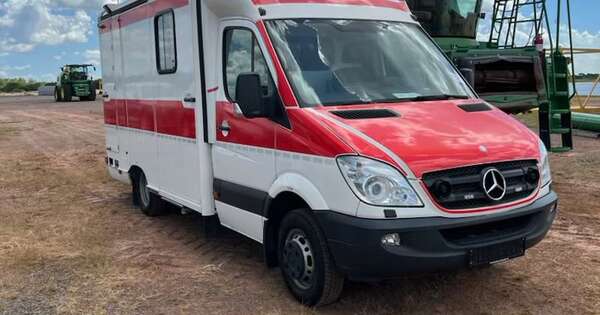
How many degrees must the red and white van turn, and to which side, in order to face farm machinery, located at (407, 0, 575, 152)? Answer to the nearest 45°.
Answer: approximately 90° to its left

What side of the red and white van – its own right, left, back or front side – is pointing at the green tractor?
back

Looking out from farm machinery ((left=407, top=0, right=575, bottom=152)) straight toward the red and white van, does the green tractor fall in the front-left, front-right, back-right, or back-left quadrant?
back-right

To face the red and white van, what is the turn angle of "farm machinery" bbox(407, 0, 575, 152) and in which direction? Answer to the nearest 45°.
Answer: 0° — it already faces it
